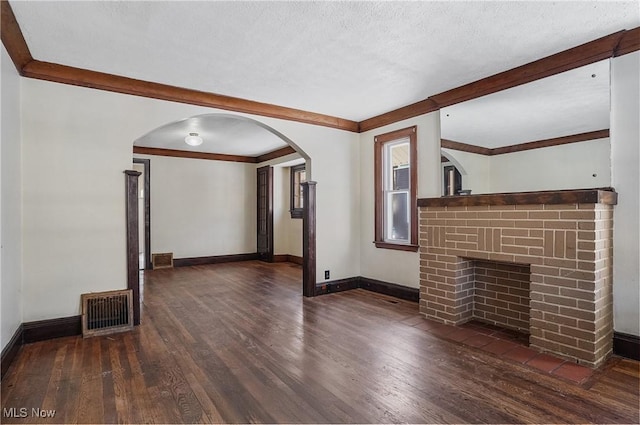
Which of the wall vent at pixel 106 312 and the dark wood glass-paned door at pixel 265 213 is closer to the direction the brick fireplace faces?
the wall vent

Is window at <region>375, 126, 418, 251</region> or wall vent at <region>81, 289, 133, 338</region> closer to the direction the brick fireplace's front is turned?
the wall vent

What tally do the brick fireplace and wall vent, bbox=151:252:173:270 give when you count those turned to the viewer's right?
0

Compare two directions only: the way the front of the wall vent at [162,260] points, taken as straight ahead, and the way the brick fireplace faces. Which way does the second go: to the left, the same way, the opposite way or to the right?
to the right

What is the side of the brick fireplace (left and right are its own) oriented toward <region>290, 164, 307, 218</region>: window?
right

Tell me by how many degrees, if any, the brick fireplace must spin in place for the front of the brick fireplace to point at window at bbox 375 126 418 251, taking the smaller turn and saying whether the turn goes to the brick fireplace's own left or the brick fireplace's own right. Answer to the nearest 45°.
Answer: approximately 90° to the brick fireplace's own right

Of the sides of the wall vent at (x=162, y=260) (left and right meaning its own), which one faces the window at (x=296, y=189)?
left

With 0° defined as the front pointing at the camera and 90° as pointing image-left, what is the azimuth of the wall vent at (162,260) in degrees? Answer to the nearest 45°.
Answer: approximately 0°

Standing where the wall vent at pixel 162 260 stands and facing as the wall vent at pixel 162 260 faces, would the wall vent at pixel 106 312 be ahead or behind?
ahead

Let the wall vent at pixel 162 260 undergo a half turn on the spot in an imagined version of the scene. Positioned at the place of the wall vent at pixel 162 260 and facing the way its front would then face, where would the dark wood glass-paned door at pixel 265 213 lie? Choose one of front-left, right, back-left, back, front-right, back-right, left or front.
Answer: right
